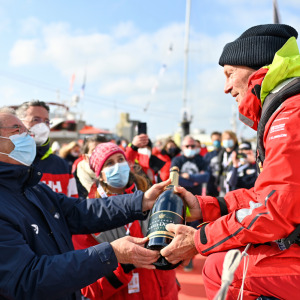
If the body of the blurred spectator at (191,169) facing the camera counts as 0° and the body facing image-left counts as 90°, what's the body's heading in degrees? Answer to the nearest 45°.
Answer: approximately 0°

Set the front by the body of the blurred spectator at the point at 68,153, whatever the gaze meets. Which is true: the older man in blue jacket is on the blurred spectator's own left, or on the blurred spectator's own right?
on the blurred spectator's own right

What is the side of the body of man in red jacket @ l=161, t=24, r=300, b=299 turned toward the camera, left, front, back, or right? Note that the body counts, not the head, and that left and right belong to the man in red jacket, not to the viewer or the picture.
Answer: left

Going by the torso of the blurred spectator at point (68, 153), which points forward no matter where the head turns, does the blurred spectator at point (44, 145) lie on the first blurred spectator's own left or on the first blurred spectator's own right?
on the first blurred spectator's own right

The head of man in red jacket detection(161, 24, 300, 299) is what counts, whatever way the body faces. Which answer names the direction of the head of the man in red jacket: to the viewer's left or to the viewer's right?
to the viewer's left

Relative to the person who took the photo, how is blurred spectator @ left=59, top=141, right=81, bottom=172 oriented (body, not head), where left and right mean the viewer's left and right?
facing the viewer and to the right of the viewer

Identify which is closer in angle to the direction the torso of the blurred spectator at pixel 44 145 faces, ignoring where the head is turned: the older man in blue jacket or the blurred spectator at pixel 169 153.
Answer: the older man in blue jacket

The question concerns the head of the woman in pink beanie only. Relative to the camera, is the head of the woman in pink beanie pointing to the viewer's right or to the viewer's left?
to the viewer's right

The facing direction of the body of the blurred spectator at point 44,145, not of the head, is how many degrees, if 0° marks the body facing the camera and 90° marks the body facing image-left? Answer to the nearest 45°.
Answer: approximately 315°

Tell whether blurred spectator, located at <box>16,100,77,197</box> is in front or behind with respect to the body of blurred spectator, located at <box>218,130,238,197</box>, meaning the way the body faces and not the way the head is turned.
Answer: in front

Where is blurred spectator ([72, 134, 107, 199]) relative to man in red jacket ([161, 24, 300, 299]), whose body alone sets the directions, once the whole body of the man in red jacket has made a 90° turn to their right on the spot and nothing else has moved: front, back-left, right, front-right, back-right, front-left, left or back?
front-left
